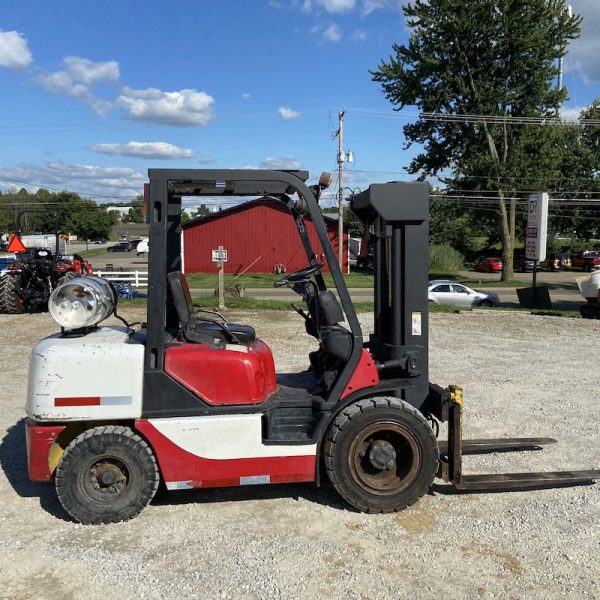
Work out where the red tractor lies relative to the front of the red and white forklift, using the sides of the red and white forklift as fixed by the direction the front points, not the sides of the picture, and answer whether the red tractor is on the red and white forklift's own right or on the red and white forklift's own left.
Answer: on the red and white forklift's own left

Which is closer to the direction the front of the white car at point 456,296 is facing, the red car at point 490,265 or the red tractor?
the red car

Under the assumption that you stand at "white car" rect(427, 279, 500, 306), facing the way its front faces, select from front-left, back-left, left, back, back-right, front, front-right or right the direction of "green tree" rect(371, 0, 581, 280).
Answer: left

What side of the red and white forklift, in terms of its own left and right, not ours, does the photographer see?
right

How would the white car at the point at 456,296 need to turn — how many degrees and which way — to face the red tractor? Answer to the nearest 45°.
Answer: approximately 135° to its right

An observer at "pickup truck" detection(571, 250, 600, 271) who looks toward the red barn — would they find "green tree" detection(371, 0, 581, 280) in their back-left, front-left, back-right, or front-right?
front-left

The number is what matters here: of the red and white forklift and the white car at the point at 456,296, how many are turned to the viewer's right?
2

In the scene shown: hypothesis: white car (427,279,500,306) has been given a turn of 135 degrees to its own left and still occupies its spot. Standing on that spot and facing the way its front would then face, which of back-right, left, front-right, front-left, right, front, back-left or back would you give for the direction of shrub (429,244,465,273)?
front-right

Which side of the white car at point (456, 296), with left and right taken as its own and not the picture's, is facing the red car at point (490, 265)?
left

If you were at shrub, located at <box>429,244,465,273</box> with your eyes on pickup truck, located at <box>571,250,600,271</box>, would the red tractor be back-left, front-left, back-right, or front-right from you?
back-right

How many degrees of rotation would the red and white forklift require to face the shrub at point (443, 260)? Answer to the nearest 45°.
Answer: approximately 90° to its left

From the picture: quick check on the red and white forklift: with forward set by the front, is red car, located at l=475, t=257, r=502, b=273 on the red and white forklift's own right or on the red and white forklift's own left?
on the red and white forklift's own left

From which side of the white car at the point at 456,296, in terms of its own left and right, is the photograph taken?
right

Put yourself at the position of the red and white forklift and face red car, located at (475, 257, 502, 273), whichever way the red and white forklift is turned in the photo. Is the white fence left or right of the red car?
left
